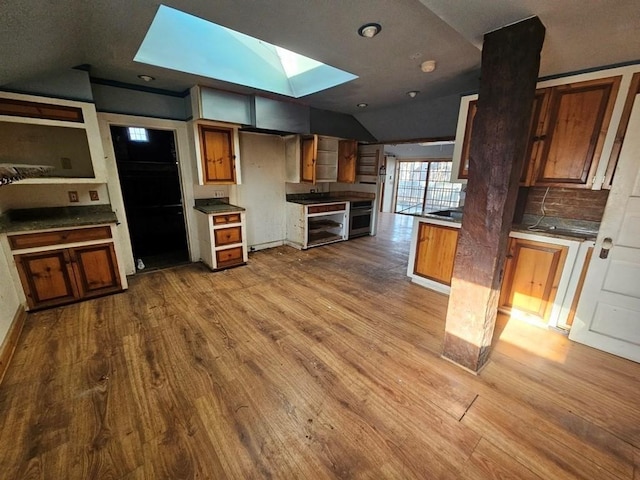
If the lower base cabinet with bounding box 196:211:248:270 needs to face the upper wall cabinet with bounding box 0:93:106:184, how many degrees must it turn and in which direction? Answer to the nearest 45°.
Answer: approximately 135° to its right

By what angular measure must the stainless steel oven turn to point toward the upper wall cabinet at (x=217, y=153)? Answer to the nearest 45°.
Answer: approximately 90° to its right

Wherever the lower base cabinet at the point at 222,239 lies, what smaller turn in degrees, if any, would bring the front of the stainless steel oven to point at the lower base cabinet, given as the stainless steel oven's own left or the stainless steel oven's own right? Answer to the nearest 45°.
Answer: approximately 90° to the stainless steel oven's own right

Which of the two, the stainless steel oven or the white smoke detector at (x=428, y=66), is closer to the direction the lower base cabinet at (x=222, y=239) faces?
the white smoke detector

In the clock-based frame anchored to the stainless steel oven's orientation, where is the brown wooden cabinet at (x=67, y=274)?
The brown wooden cabinet is roughly at 3 o'clock from the stainless steel oven.

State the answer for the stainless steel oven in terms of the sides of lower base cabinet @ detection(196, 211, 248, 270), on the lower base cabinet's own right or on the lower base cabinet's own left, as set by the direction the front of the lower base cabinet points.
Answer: on the lower base cabinet's own left

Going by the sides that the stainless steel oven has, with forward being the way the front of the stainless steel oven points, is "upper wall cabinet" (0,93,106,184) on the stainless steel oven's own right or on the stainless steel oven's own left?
on the stainless steel oven's own right

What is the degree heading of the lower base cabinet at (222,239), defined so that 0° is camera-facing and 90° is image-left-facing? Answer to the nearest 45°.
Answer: approximately 315°

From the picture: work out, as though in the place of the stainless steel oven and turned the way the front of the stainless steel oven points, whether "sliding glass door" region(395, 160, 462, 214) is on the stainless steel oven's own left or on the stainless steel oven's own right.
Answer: on the stainless steel oven's own left
